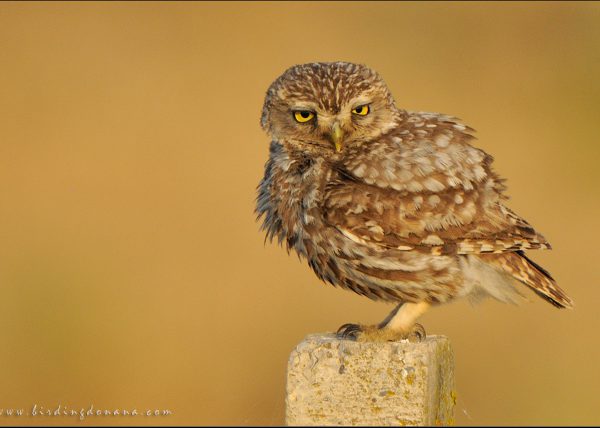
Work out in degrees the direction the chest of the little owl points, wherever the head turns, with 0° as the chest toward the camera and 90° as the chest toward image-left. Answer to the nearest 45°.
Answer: approximately 90°
